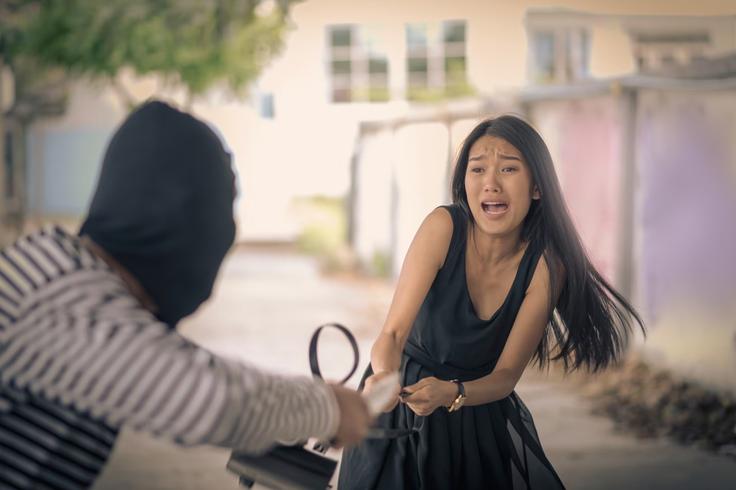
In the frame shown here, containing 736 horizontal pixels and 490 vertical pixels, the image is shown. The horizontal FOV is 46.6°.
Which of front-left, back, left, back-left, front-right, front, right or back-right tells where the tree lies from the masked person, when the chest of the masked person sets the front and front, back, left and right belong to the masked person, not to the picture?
front-left

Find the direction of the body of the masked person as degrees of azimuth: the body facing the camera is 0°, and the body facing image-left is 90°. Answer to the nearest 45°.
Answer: approximately 225°

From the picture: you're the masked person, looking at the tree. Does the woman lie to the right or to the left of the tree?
right

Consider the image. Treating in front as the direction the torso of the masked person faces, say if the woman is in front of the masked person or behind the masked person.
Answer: in front

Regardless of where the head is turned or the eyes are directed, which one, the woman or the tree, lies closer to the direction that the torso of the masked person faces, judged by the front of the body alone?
the woman

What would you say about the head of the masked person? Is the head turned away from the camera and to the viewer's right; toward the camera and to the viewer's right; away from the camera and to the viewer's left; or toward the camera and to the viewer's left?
away from the camera and to the viewer's right
